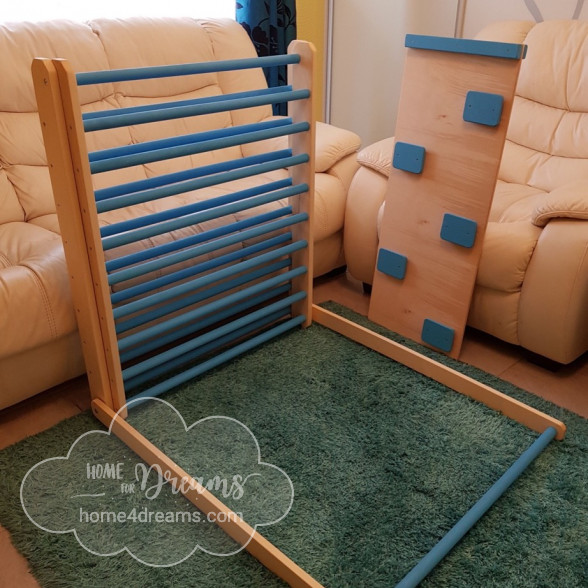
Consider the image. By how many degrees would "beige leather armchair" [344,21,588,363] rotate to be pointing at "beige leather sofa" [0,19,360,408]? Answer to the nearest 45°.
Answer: approximately 45° to its right

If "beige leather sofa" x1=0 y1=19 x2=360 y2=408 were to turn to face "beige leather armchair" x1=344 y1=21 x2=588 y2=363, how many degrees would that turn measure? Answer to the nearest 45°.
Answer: approximately 45° to its left

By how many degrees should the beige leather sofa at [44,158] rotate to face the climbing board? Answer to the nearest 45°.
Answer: approximately 45° to its left

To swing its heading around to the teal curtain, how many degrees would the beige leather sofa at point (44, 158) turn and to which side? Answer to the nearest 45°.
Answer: approximately 90° to its left

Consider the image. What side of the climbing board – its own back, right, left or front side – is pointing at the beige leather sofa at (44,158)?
right

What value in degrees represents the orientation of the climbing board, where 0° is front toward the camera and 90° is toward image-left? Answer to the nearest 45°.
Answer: approximately 0°

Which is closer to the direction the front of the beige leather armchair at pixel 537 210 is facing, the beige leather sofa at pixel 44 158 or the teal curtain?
the beige leather sofa

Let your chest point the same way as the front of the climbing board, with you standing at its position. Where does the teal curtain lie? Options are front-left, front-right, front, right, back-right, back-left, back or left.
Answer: back-right

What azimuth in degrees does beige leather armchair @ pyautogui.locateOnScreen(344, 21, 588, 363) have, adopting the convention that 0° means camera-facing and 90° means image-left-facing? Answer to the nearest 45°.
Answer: approximately 45°

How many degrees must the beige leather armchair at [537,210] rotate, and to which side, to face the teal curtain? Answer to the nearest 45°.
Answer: approximately 90° to its right
